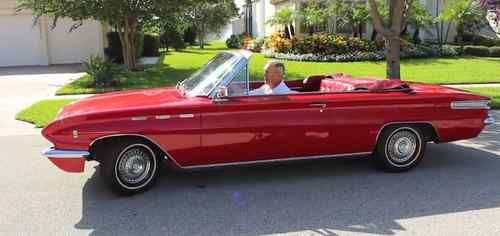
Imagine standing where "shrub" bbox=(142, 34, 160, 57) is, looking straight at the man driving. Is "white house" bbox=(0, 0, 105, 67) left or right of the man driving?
right

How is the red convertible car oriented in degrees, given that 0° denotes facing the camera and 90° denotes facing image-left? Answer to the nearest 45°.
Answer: approximately 90°

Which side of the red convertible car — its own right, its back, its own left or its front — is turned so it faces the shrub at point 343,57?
right

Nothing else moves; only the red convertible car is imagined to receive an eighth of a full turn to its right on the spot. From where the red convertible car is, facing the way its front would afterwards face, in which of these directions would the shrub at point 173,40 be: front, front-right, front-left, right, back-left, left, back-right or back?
front-right

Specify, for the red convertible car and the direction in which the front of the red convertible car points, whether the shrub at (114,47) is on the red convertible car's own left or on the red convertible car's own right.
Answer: on the red convertible car's own right

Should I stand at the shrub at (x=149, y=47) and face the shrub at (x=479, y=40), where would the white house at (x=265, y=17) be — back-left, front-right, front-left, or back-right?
front-left

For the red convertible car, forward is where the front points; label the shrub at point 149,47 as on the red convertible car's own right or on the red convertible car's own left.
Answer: on the red convertible car's own right

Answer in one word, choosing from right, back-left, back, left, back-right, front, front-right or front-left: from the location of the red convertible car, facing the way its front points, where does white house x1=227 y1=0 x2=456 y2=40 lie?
right

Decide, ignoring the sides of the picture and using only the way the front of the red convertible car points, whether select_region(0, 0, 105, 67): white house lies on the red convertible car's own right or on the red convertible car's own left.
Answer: on the red convertible car's own right

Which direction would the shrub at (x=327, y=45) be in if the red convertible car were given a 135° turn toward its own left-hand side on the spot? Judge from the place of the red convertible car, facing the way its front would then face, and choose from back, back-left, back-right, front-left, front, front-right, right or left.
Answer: back-left
